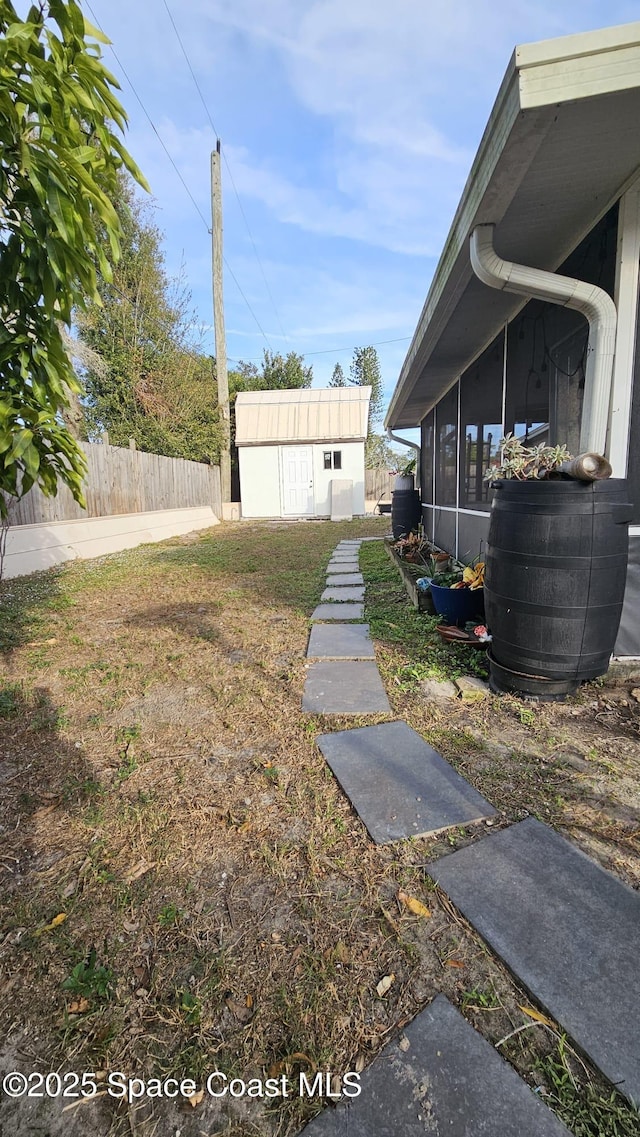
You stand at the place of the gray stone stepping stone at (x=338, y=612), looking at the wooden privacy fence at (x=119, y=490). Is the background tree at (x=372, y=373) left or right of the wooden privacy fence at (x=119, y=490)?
right

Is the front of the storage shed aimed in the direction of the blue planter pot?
yes

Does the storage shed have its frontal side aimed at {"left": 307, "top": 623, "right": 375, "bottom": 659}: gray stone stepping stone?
yes

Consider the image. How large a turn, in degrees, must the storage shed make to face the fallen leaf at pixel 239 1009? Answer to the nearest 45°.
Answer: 0° — it already faces it

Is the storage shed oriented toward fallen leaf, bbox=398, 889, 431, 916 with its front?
yes

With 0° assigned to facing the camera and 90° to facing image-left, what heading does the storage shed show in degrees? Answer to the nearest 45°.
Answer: approximately 0°

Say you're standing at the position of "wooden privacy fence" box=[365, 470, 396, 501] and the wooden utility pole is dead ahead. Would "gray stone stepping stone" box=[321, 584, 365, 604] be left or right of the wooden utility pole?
left

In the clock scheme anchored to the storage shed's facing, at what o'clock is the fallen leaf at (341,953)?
The fallen leaf is roughly at 12 o'clock from the storage shed.

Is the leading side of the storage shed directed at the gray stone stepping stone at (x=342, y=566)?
yes

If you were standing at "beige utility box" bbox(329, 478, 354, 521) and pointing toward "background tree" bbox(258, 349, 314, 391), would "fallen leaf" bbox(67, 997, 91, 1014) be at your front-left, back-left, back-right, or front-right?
back-left

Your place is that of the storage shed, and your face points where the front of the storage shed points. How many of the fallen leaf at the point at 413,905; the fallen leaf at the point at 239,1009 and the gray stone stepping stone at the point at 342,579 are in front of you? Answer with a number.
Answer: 3

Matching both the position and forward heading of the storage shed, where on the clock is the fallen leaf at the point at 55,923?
The fallen leaf is roughly at 12 o'clock from the storage shed.
